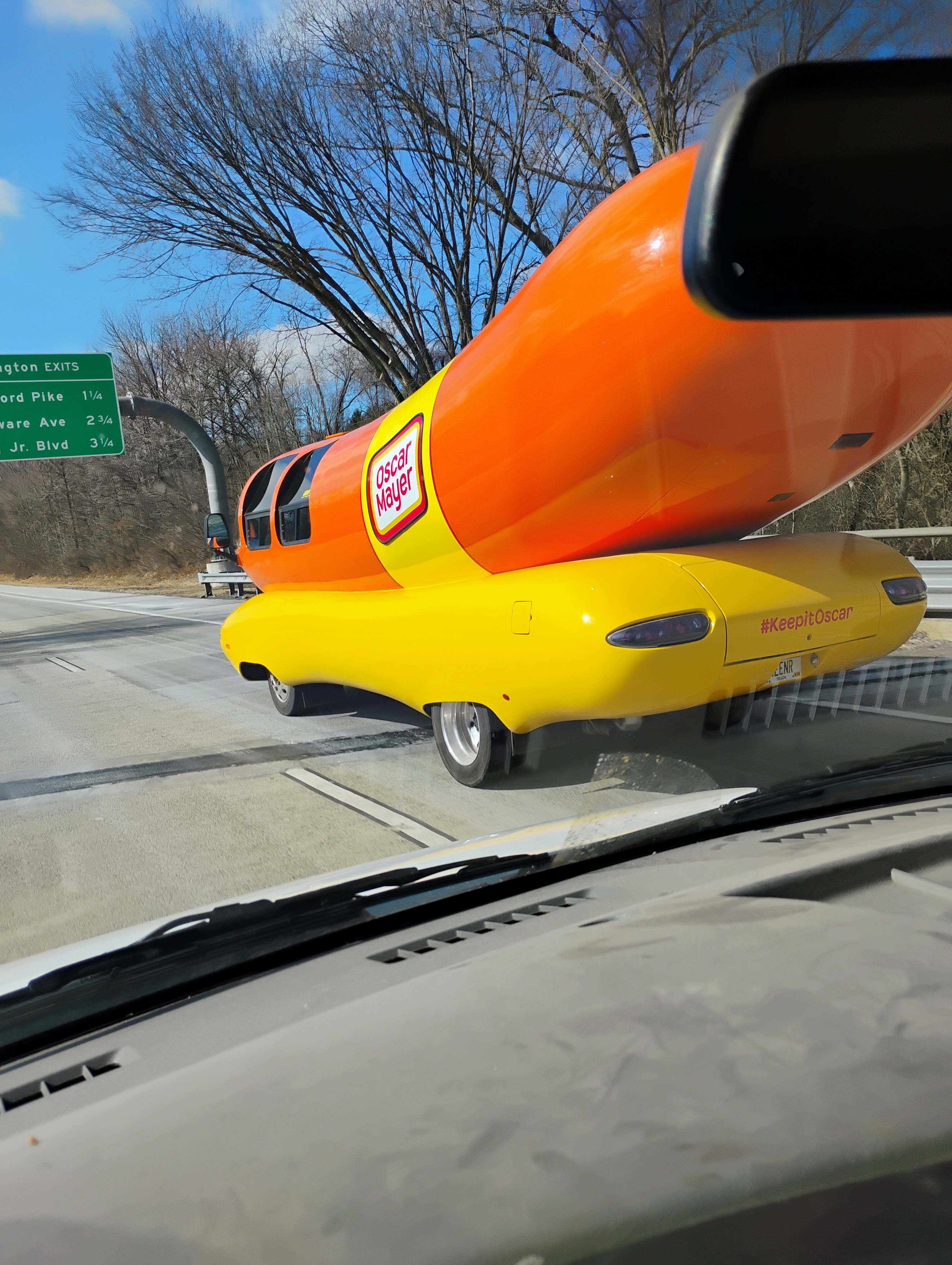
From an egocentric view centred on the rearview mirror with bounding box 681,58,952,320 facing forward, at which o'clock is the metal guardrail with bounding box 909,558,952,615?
The metal guardrail is roughly at 6 o'clock from the rearview mirror.

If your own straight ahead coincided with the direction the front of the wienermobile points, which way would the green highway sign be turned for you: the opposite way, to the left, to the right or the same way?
the opposite way

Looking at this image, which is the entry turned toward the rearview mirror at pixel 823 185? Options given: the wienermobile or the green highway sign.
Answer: the green highway sign

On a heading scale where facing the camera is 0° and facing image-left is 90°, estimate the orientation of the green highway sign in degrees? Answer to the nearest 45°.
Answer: approximately 0°

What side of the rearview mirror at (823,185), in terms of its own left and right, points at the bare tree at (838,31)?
back

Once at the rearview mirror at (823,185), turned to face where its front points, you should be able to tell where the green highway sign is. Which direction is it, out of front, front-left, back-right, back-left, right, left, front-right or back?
back-right

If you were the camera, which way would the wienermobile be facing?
facing away from the viewer and to the left of the viewer

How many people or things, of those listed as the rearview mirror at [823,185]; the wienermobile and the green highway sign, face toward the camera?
2

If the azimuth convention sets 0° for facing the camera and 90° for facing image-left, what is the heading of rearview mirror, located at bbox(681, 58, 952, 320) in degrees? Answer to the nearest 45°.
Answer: approximately 0°
